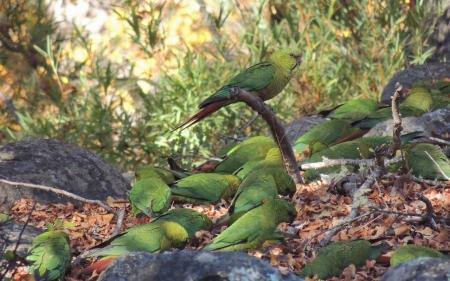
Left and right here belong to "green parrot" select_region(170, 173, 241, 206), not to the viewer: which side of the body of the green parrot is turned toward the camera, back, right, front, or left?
right

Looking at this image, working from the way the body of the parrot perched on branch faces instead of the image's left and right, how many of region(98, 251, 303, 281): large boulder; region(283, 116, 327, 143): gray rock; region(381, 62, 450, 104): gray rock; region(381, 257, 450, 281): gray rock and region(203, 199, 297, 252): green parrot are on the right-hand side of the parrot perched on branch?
3

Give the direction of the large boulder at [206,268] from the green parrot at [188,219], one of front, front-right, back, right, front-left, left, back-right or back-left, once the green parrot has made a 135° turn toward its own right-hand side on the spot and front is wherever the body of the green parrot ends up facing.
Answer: front-left

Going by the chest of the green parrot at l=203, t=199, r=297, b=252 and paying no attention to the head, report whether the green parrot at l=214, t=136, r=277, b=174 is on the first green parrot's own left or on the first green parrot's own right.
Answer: on the first green parrot's own left

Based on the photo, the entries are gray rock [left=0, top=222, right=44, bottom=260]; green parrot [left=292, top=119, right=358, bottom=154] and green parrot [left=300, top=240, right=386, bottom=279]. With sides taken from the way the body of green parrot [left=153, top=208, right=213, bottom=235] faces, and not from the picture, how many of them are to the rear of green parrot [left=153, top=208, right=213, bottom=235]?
1

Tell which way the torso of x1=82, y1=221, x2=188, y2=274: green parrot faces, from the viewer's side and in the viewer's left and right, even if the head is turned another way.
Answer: facing to the right of the viewer

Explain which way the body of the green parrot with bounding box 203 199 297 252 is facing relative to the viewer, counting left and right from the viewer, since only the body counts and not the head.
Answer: facing to the right of the viewer

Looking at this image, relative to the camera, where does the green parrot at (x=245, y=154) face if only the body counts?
to the viewer's right

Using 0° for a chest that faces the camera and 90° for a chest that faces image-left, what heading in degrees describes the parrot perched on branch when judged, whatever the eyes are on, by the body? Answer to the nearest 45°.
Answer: approximately 270°
